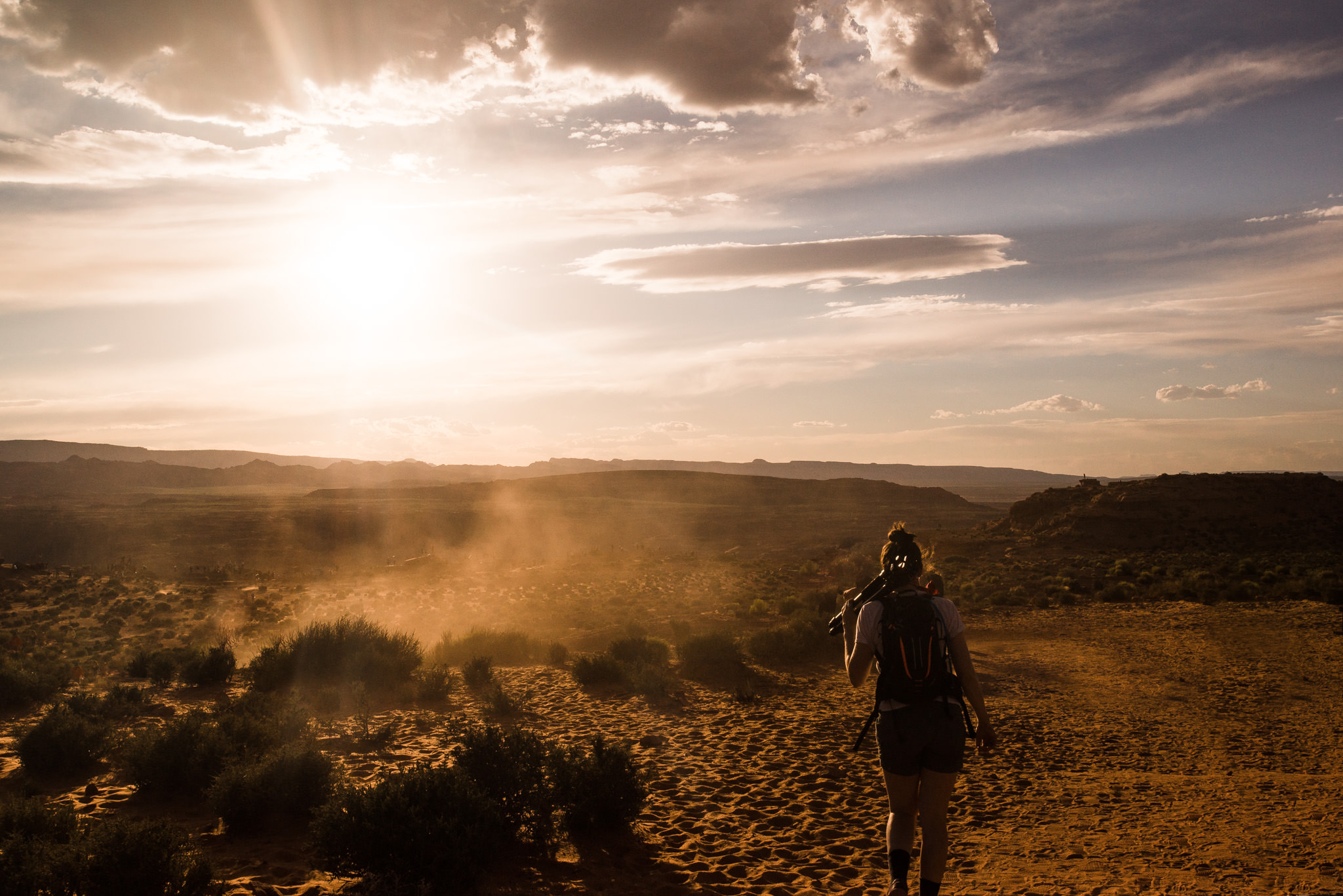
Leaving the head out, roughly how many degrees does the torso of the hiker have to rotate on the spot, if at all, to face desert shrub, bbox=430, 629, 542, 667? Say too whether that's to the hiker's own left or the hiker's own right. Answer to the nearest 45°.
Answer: approximately 45° to the hiker's own left

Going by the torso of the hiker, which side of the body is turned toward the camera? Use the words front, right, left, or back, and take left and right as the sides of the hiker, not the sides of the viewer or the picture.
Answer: back

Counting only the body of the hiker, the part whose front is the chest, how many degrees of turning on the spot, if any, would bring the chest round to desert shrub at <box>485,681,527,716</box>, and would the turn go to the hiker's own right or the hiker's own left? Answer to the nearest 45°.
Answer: approximately 45° to the hiker's own left

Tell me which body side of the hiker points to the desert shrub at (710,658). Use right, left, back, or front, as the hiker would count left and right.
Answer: front

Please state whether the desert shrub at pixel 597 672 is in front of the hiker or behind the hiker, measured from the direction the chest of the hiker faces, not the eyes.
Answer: in front

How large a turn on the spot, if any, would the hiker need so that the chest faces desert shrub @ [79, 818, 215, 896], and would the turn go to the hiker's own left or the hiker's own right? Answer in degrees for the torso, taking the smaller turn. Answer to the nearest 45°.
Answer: approximately 90° to the hiker's own left

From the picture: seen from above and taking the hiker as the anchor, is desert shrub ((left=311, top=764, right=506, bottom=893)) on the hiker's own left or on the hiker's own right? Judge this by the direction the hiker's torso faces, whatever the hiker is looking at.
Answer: on the hiker's own left
